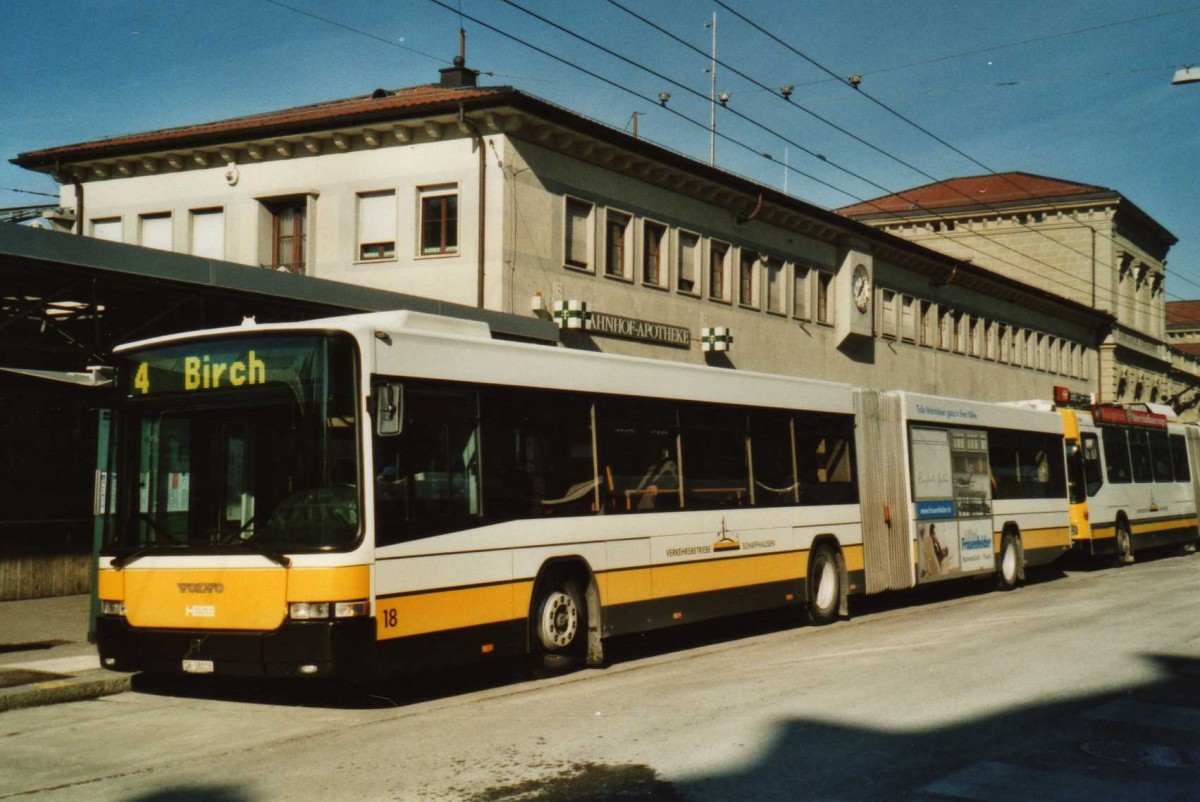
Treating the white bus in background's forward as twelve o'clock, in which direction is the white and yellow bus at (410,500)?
The white and yellow bus is roughly at 11 o'clock from the white bus in background.

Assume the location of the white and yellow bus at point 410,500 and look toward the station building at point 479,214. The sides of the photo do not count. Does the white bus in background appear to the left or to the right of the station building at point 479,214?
right

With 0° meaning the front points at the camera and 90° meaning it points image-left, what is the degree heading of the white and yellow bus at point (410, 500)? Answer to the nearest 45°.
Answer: approximately 45°

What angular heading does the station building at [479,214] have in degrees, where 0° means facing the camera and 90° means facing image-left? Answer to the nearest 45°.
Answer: approximately 315°

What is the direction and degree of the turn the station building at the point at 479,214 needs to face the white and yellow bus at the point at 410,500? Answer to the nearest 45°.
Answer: approximately 45° to its right

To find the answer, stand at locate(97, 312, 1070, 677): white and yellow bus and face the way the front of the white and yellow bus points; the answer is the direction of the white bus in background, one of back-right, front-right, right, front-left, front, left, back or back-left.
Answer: back

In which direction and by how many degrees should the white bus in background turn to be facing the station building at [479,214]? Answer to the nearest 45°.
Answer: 0° — it already faces it

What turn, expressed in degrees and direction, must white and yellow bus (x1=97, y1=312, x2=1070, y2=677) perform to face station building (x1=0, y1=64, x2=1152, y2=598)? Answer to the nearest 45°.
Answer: approximately 135° to its right

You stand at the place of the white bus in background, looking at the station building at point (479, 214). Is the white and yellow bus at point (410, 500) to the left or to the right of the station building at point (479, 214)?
left

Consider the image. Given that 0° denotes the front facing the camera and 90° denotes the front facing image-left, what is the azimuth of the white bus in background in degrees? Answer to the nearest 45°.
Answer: approximately 45°
